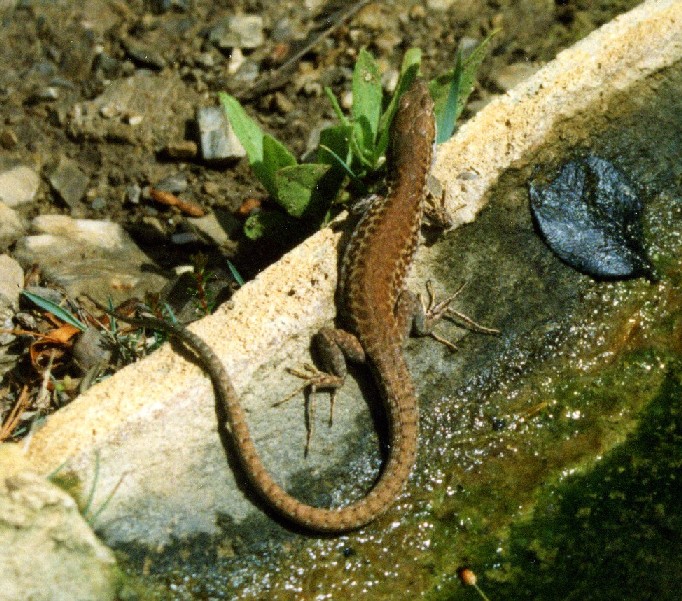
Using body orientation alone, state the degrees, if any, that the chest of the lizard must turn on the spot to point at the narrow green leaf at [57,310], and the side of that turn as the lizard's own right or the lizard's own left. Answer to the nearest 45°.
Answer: approximately 45° to the lizard's own left

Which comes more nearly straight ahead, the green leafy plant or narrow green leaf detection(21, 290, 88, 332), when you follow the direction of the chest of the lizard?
the green leafy plant

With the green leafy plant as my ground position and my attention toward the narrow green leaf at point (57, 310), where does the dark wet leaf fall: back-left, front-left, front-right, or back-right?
back-left

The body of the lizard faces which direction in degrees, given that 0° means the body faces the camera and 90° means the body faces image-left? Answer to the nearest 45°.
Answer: approximately 180°

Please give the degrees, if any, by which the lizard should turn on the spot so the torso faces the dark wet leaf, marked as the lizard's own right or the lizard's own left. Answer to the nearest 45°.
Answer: approximately 90° to the lizard's own right

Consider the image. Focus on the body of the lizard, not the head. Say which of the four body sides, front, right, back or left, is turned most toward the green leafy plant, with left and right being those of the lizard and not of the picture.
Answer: front
